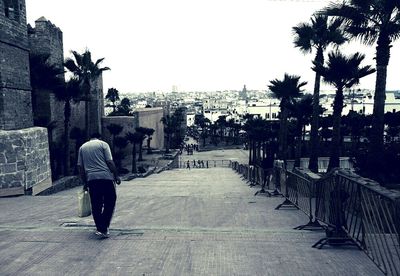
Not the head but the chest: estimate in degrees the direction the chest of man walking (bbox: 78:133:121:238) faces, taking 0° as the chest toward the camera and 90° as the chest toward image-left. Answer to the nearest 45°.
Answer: approximately 180°

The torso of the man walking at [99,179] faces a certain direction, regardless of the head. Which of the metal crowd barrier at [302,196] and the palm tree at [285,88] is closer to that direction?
the palm tree

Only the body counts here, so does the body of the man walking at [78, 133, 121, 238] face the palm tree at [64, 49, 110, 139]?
yes

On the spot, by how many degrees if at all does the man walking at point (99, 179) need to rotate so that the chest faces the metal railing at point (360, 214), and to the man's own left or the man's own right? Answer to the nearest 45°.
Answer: approximately 135° to the man's own right

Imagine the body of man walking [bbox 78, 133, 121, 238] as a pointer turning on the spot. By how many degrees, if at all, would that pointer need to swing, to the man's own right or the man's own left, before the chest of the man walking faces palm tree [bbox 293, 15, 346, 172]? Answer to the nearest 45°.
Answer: approximately 45° to the man's own right

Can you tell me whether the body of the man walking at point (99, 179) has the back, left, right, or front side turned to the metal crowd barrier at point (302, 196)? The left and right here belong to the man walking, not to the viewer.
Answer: right
